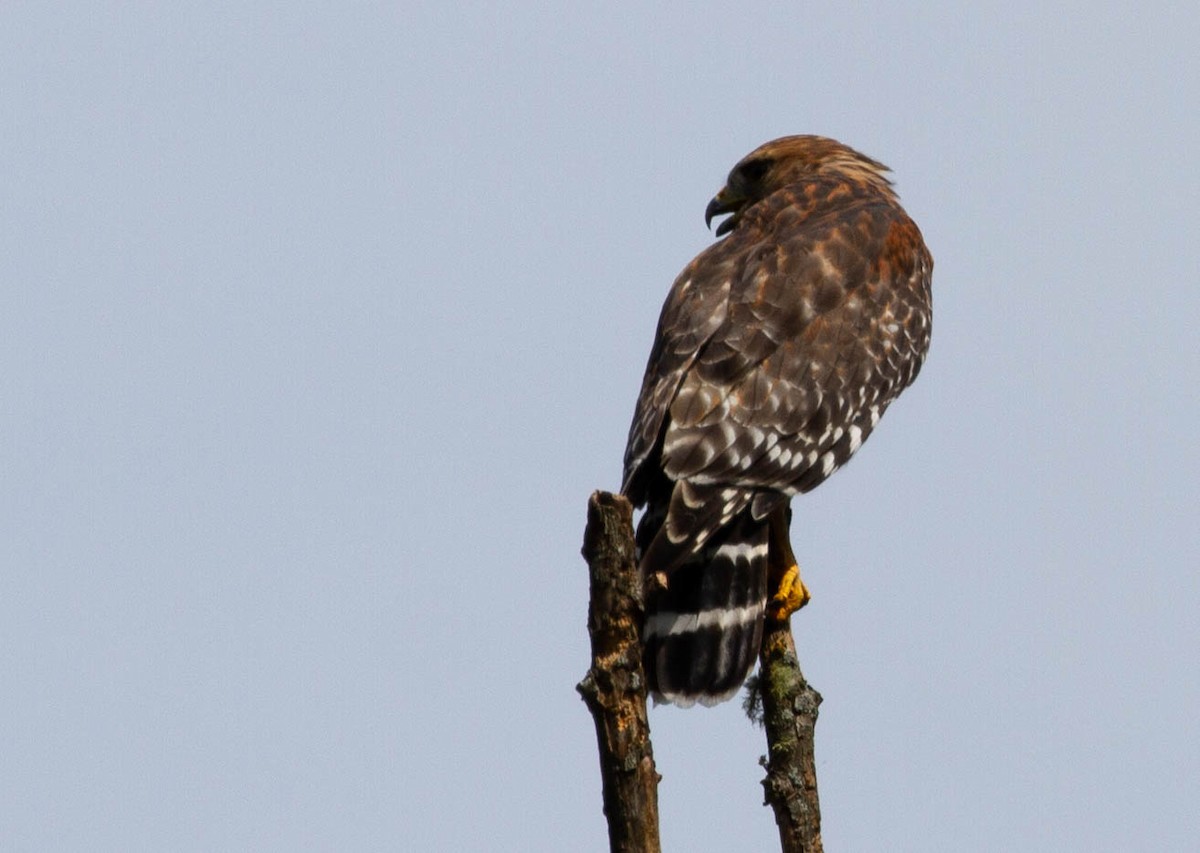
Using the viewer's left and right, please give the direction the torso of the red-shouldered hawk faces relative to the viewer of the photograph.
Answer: facing away from the viewer and to the right of the viewer
